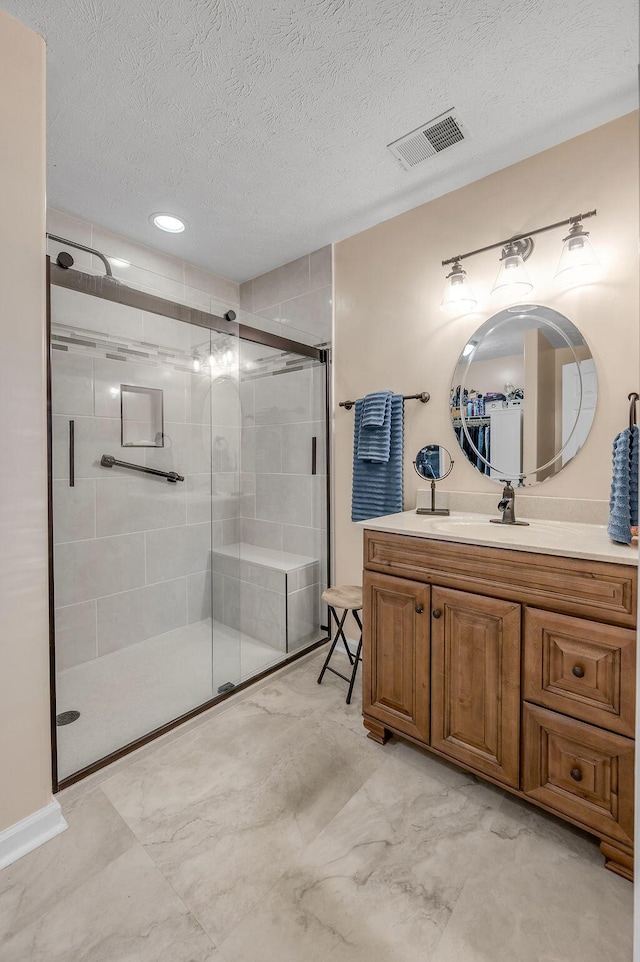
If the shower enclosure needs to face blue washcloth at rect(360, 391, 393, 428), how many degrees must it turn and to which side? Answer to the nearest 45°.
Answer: approximately 45° to its left

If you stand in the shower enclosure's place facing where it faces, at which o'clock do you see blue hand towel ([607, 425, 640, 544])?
The blue hand towel is roughly at 12 o'clock from the shower enclosure.

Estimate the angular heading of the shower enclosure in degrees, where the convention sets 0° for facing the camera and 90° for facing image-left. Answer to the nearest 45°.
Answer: approximately 315°

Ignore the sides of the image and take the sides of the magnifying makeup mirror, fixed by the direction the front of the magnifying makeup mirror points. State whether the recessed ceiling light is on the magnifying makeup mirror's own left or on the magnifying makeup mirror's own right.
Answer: on the magnifying makeup mirror's own right

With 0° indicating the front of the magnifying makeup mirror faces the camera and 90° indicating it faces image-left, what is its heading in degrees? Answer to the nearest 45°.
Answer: approximately 0°

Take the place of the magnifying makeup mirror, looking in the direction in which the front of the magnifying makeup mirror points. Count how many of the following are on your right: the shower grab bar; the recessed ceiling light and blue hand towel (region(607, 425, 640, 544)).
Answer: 2

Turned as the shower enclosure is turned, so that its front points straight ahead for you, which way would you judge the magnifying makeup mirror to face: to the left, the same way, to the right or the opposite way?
to the right

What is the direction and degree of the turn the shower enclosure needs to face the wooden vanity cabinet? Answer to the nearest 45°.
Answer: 0° — it already faces it
